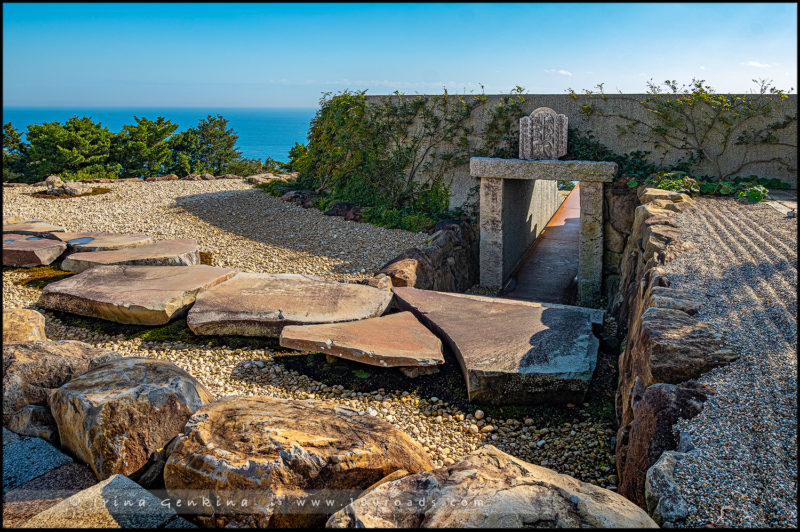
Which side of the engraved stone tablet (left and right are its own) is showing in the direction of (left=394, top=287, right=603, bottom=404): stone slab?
front

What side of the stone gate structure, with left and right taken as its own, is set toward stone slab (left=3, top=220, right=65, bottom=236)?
right

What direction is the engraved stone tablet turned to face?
toward the camera

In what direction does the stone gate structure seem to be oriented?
toward the camera

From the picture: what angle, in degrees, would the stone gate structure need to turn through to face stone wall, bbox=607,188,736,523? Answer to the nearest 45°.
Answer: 0° — it already faces it

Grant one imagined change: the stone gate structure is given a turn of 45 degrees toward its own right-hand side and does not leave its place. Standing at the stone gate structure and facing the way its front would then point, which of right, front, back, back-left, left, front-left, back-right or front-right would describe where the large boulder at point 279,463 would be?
front-left

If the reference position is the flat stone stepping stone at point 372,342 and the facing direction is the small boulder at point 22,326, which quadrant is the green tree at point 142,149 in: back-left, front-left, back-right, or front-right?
front-right

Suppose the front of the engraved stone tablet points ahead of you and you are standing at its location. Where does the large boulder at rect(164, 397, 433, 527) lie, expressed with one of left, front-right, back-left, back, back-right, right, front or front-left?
front
